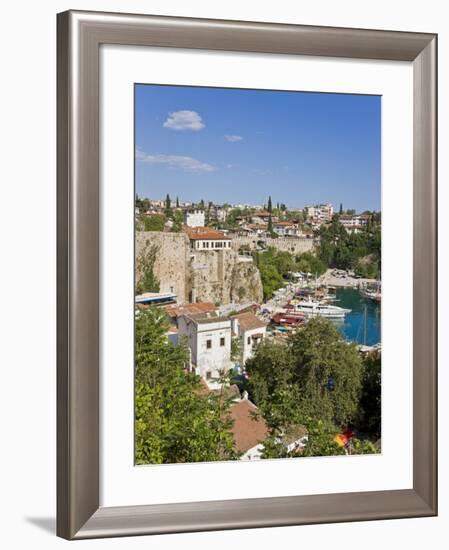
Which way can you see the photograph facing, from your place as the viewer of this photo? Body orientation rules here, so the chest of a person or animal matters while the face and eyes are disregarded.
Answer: facing the viewer and to the right of the viewer

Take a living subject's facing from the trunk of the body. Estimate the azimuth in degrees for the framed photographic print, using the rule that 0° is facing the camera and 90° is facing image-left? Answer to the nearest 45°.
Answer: approximately 315°
